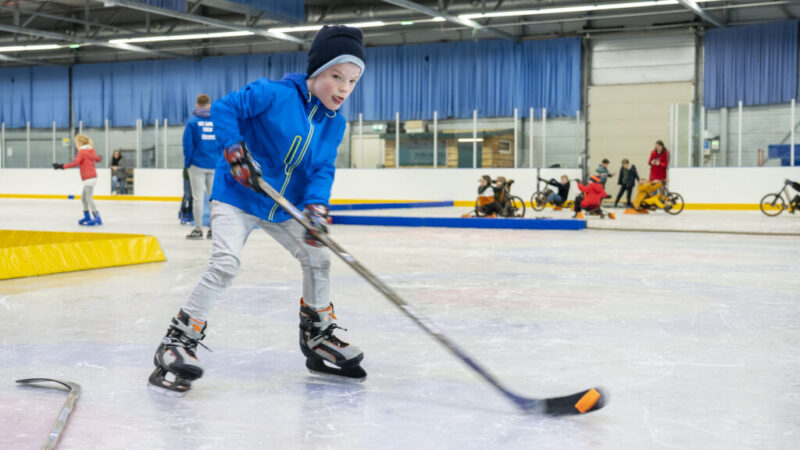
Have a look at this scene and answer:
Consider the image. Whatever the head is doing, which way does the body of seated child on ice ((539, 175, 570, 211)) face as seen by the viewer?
to the viewer's left

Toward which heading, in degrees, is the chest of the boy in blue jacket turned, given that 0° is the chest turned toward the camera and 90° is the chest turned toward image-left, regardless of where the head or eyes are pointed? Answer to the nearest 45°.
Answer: approximately 315°

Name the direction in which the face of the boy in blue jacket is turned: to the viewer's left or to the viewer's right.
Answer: to the viewer's right

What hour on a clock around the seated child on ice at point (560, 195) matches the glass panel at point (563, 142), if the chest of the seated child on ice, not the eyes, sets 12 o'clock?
The glass panel is roughly at 3 o'clock from the seated child on ice.
